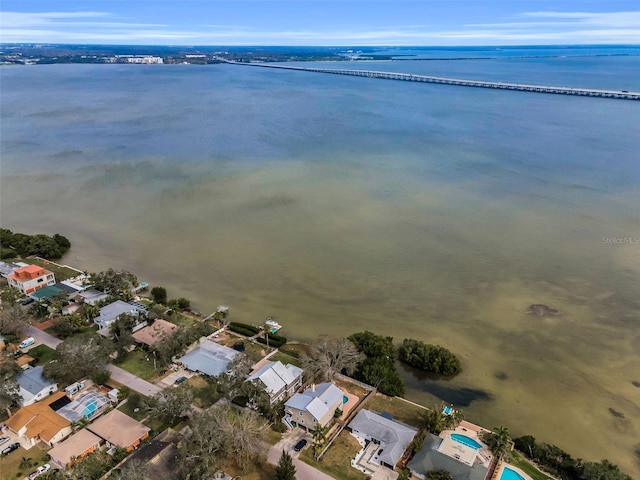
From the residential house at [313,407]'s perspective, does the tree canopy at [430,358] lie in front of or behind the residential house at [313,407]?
behind

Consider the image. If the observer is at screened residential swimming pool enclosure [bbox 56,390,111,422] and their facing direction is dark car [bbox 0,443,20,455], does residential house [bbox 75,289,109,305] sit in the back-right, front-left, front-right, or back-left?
back-right

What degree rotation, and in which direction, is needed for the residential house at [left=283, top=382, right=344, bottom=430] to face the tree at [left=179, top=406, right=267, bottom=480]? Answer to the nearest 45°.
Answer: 0° — it already faces it

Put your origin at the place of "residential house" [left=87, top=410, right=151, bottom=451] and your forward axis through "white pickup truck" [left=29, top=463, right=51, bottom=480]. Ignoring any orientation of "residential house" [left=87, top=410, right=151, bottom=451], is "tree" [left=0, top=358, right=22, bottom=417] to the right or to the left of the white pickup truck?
right

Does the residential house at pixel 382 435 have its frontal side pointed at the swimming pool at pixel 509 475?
no

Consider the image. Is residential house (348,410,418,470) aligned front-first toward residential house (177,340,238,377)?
no

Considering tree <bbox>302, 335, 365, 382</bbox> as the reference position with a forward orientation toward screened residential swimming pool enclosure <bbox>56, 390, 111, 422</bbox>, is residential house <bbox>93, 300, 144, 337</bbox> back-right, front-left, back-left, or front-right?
front-right

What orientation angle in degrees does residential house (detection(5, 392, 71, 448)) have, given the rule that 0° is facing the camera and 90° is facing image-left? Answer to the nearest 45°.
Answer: approximately 45°

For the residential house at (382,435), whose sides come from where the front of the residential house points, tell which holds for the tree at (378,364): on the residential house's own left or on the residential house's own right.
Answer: on the residential house's own right

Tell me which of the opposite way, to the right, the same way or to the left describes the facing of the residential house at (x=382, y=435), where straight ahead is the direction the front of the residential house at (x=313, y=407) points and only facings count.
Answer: the same way

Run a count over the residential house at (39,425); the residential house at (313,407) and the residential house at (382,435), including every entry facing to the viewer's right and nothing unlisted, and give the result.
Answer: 0

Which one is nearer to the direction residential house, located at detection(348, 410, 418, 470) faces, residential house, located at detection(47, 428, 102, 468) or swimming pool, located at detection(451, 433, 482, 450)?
the residential house

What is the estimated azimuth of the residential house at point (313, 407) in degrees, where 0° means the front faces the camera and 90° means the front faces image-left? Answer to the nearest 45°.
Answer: approximately 45°

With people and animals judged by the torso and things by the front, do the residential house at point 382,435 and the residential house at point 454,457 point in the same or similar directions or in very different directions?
same or similar directions

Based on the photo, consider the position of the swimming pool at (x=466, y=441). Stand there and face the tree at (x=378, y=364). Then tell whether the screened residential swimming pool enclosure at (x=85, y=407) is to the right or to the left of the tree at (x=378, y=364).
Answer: left

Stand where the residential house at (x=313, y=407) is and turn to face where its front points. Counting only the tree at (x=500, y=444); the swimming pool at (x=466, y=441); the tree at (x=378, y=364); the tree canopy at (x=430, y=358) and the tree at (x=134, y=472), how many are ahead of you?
1

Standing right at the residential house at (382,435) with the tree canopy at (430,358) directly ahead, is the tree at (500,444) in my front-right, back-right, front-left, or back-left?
front-right

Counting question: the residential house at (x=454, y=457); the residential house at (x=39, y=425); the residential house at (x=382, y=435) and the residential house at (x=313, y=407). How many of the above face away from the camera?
0

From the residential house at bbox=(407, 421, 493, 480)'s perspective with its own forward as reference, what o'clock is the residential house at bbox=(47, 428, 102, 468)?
the residential house at bbox=(47, 428, 102, 468) is roughly at 1 o'clock from the residential house at bbox=(407, 421, 493, 480).

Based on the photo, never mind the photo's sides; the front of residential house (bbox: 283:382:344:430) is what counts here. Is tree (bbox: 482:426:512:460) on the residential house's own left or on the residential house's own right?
on the residential house's own left
